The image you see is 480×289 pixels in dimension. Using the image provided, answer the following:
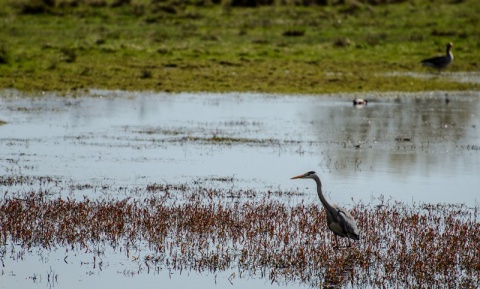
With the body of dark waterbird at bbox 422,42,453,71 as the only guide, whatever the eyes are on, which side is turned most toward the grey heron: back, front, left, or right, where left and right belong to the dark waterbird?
right

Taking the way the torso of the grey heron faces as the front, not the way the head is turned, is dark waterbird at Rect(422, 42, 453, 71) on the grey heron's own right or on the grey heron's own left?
on the grey heron's own right

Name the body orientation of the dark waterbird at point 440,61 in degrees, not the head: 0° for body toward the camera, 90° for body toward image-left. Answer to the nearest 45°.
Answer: approximately 270°

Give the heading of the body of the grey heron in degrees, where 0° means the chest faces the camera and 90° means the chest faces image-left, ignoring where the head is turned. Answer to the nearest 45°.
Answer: approximately 90°

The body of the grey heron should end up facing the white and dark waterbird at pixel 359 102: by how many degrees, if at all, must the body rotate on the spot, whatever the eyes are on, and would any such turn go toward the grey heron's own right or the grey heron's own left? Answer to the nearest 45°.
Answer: approximately 90° to the grey heron's own right

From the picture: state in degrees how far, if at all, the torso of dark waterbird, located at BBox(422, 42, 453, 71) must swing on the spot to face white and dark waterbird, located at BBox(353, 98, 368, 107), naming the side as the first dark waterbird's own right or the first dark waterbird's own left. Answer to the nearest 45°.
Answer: approximately 90° to the first dark waterbird's own right
